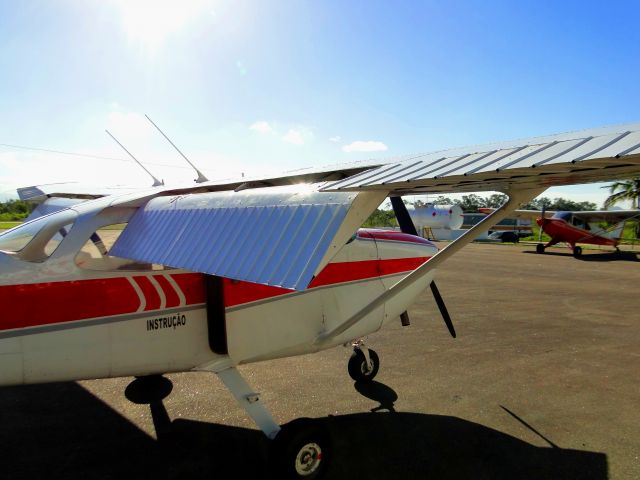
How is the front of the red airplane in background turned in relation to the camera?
facing the viewer and to the left of the viewer

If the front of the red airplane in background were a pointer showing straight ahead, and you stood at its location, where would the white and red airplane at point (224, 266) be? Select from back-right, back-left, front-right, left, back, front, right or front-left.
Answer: front-left

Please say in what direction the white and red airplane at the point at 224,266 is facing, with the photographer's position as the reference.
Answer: facing away from the viewer and to the right of the viewer

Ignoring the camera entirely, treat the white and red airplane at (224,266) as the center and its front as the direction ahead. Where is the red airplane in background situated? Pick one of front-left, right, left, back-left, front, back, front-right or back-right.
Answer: front
